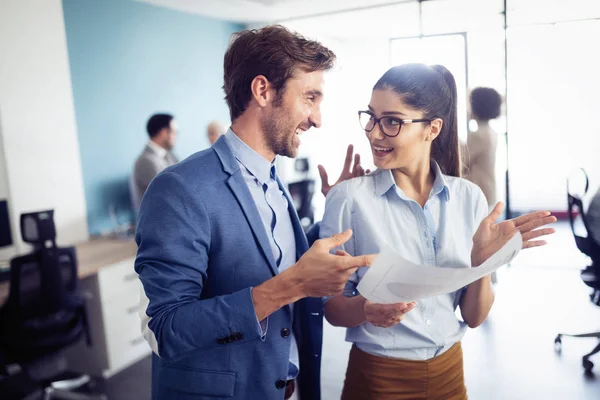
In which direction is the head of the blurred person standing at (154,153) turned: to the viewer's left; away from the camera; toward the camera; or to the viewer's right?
to the viewer's right

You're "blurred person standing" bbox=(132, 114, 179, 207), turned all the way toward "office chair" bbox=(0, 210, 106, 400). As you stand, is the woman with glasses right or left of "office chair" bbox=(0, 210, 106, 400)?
left

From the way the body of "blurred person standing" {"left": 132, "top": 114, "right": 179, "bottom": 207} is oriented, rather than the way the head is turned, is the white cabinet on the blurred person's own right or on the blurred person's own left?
on the blurred person's own right

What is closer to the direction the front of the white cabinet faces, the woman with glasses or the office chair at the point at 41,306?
the woman with glasses

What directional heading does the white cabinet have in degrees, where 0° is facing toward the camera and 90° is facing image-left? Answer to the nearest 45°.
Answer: approximately 315°

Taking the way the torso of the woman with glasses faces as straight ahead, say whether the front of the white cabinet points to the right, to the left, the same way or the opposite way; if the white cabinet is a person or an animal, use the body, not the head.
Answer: to the left

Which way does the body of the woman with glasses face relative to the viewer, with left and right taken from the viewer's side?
facing the viewer

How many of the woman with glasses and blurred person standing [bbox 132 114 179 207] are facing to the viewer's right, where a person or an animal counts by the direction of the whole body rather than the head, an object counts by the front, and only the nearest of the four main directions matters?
1

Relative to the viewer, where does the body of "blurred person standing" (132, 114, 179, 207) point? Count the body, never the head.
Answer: to the viewer's right
